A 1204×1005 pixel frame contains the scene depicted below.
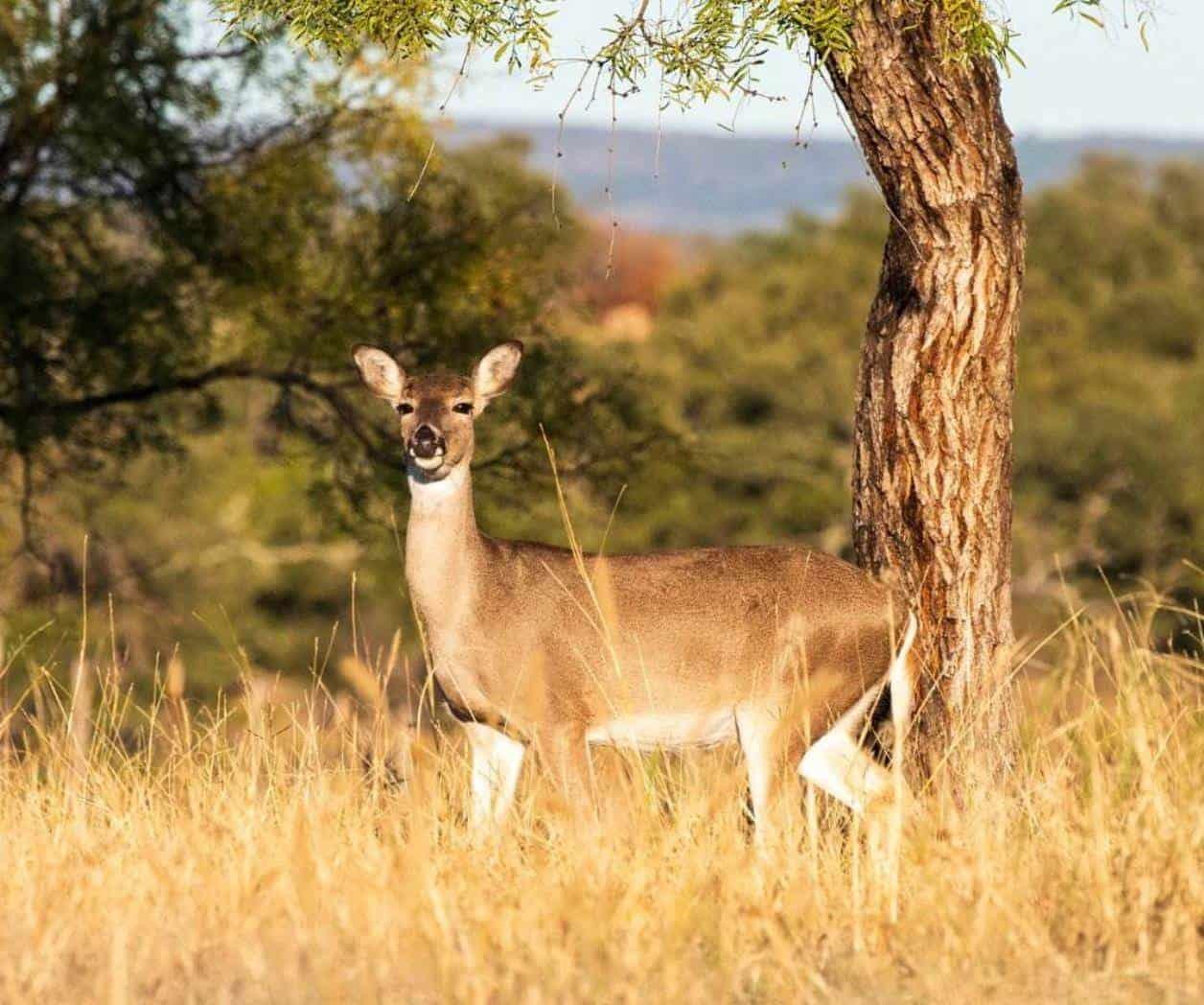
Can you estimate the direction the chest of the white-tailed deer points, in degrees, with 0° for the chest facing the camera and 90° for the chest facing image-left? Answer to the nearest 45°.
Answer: approximately 90°
